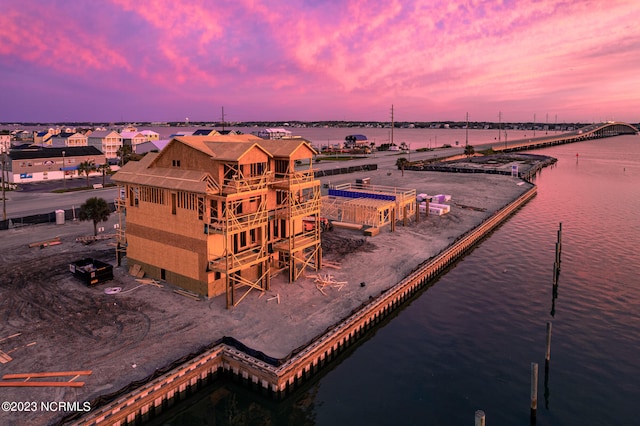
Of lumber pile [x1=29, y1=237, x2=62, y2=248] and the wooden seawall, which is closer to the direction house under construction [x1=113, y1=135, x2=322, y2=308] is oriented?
the wooden seawall

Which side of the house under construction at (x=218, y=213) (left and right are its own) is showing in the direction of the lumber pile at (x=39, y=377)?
right

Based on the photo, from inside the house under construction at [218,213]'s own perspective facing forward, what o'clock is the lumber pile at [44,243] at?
The lumber pile is roughly at 6 o'clock from the house under construction.

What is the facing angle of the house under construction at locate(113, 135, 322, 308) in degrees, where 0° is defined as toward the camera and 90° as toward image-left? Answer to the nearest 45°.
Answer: approximately 315°

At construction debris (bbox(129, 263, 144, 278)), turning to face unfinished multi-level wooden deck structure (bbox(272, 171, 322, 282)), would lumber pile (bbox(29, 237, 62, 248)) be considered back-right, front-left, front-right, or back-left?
back-left

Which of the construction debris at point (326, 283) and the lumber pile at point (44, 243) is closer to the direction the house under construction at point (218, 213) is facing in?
the construction debris

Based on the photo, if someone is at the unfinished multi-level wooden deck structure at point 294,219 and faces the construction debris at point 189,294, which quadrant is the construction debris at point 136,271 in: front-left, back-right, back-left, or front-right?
front-right
